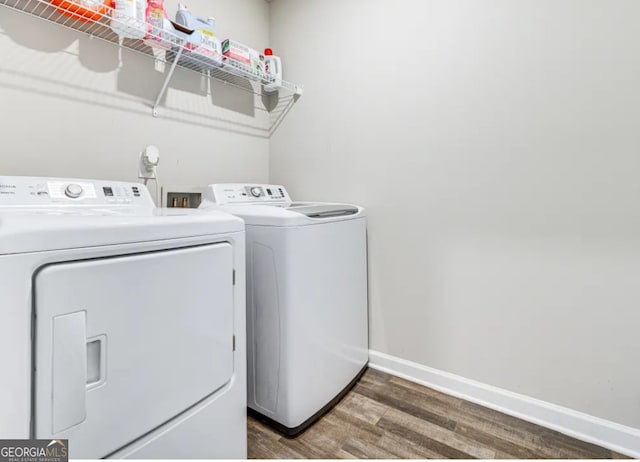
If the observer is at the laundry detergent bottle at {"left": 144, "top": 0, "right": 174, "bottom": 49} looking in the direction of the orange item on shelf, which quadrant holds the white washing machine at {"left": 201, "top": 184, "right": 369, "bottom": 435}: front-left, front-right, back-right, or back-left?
back-left

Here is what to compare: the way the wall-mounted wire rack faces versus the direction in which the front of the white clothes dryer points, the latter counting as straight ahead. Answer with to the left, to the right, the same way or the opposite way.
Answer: the same way

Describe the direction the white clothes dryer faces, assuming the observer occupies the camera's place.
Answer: facing the viewer and to the right of the viewer

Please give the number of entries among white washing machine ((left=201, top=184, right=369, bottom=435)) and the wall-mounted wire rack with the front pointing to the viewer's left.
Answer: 0

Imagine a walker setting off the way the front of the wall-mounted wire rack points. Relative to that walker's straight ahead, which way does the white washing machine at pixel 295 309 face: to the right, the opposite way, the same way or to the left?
the same way

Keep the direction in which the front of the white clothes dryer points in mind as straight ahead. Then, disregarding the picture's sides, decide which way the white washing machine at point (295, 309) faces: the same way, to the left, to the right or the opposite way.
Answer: the same way

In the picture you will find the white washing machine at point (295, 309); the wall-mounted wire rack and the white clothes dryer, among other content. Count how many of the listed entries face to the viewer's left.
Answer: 0

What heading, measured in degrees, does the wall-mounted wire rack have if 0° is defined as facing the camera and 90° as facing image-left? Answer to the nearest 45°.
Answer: approximately 315°

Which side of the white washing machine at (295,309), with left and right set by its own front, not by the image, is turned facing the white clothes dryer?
right

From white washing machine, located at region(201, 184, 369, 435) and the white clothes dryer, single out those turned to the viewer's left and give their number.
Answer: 0

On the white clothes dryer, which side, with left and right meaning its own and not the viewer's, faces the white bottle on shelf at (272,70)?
left
